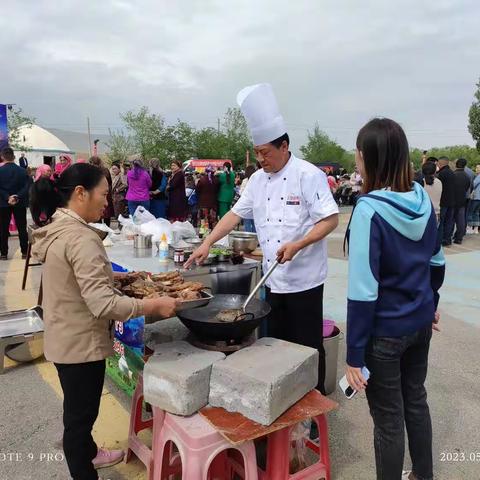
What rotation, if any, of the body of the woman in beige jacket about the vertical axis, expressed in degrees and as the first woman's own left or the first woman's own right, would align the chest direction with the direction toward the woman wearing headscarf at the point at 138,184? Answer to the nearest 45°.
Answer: approximately 90° to the first woman's own left

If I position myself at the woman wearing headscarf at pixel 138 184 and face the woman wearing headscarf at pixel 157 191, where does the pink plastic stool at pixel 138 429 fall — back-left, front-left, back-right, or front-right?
back-right

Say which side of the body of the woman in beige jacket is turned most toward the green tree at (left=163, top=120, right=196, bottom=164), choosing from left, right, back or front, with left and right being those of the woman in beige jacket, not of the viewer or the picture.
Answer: left

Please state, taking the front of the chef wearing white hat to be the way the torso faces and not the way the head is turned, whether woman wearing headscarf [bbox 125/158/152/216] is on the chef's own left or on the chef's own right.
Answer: on the chef's own right

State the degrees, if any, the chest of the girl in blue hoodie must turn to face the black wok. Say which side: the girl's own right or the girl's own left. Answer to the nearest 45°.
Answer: approximately 45° to the girl's own left

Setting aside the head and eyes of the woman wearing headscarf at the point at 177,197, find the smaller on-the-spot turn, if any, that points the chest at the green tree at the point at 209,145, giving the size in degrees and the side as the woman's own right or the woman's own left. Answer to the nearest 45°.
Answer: approximately 135° to the woman's own right

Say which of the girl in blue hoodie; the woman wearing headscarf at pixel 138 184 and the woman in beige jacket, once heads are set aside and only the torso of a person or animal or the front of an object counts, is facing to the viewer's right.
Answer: the woman in beige jacket

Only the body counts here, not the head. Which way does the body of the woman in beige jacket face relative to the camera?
to the viewer's right
